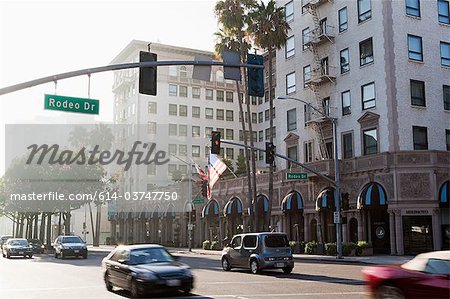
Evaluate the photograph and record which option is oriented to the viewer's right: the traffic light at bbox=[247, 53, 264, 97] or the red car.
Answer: the red car

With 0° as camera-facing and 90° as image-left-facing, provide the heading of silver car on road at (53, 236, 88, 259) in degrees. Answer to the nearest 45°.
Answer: approximately 0°

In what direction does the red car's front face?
to the viewer's right

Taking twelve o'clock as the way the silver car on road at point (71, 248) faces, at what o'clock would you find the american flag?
The american flag is roughly at 8 o'clock from the silver car on road.

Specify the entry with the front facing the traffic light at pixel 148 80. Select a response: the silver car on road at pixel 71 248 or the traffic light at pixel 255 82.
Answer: the silver car on road
